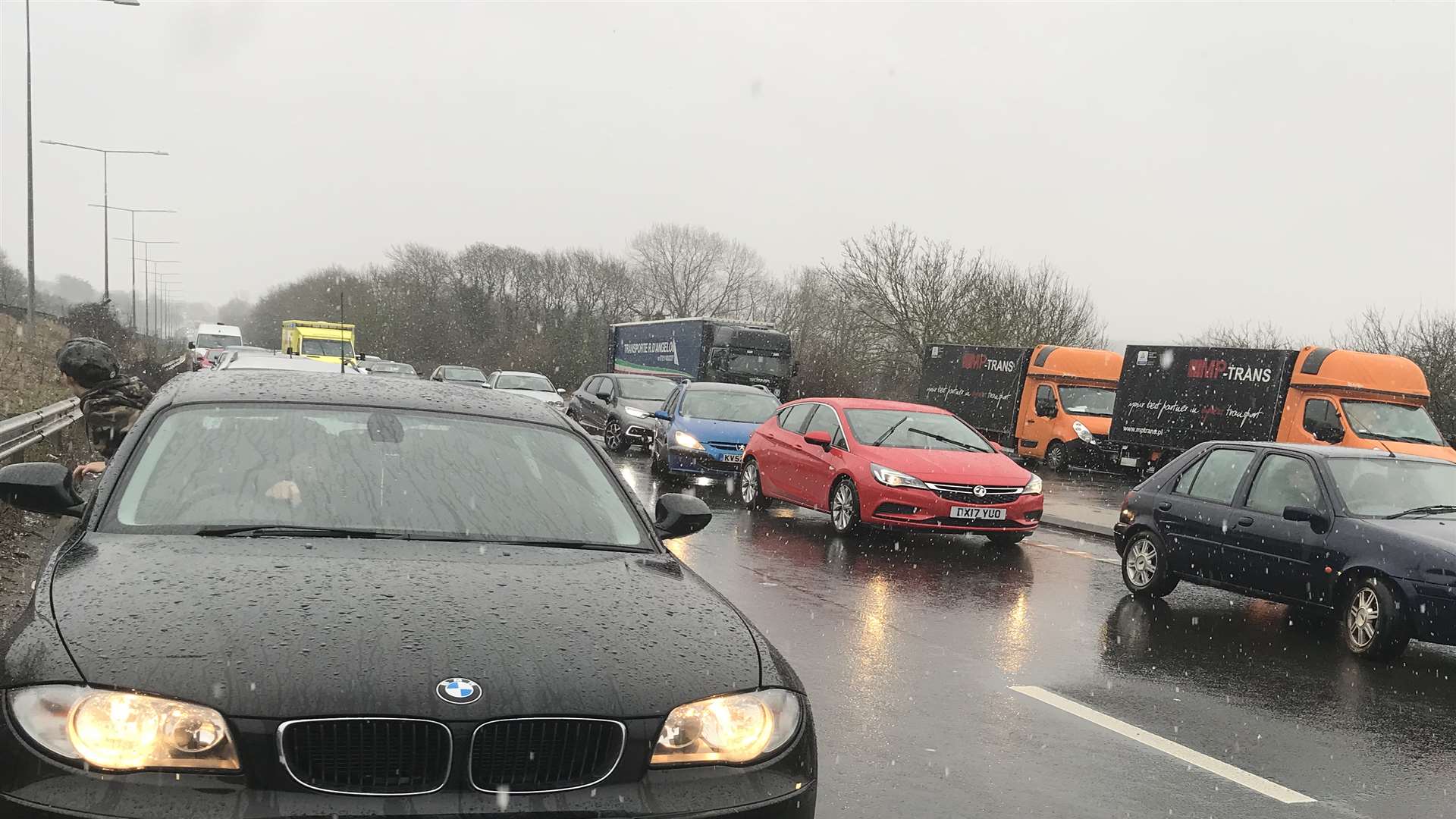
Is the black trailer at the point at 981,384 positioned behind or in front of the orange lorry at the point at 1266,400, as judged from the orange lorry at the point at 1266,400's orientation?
behind

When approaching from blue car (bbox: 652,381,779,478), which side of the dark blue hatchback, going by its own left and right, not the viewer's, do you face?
back

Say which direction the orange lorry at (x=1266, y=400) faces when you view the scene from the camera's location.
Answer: facing the viewer and to the right of the viewer

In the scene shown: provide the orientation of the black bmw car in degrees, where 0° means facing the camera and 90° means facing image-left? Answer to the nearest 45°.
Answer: approximately 0°

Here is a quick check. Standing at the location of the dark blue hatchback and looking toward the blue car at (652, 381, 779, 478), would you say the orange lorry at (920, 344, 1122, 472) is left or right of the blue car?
right

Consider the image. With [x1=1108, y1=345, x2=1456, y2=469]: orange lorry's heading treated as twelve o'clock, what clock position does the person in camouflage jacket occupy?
The person in camouflage jacket is roughly at 2 o'clock from the orange lorry.
